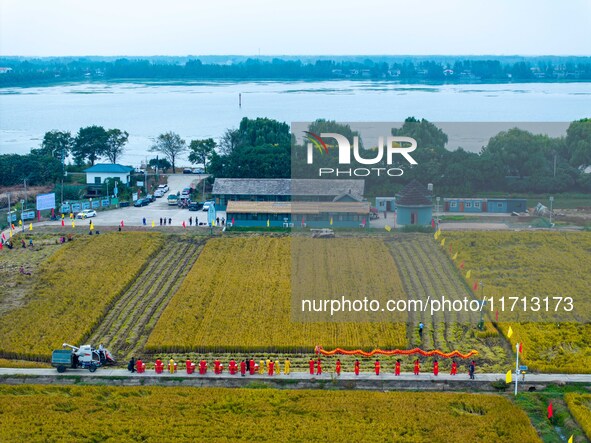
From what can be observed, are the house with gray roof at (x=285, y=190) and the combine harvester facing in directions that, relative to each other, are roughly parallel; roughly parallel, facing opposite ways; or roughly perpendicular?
roughly perpendicular

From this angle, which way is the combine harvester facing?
to the viewer's right

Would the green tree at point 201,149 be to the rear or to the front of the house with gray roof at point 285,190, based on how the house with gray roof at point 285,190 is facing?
to the rear

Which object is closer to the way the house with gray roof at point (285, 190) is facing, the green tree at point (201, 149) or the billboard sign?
the billboard sign

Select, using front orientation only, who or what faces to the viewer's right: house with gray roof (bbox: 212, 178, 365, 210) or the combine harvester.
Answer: the combine harvester

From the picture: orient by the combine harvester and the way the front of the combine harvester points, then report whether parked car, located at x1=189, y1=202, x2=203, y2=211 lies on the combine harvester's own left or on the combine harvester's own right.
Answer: on the combine harvester's own left

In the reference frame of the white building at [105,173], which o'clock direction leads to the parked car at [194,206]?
The parked car is roughly at 11 o'clock from the white building.

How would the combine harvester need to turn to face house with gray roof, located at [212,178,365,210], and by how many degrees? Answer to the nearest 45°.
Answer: approximately 45° to its left

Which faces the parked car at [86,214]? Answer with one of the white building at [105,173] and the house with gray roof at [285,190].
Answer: the white building

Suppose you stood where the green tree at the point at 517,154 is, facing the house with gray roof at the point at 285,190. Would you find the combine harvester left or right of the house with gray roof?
left

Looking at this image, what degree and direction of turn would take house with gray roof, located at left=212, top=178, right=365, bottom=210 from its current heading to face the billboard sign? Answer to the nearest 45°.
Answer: approximately 90° to its right

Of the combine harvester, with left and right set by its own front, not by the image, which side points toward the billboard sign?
left
